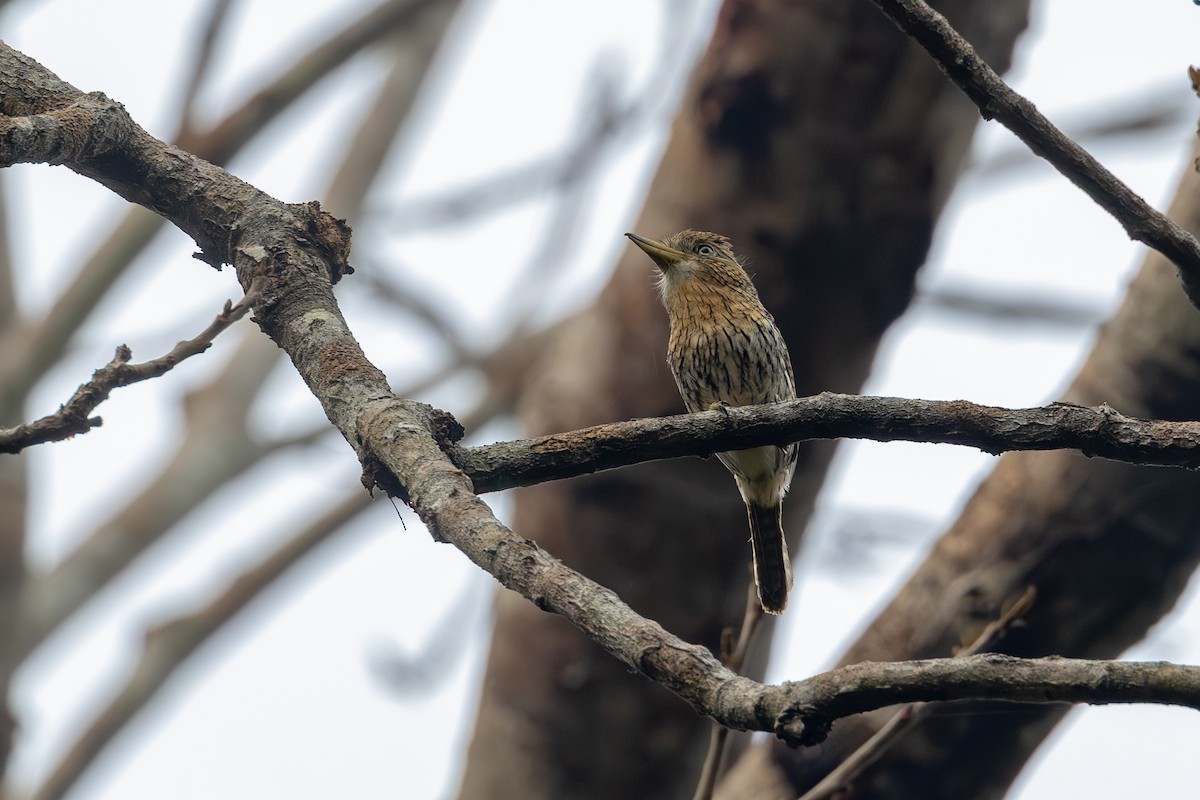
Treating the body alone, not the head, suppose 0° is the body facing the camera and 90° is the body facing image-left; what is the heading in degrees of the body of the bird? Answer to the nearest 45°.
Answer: approximately 45°

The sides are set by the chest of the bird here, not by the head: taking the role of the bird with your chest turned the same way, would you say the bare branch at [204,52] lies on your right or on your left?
on your right

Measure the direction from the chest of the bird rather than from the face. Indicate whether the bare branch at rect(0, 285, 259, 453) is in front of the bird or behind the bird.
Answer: in front
